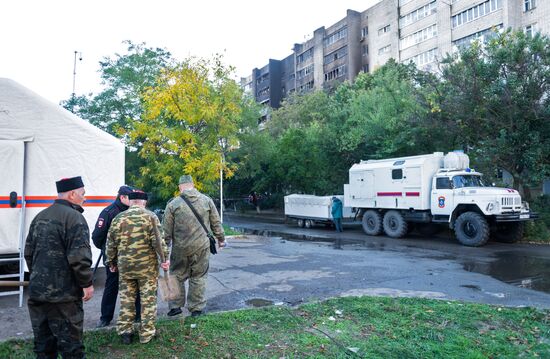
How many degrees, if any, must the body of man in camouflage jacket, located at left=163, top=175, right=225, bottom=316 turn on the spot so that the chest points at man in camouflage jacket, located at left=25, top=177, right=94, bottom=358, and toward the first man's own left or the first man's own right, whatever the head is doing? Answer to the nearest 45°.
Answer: approximately 135° to the first man's own left

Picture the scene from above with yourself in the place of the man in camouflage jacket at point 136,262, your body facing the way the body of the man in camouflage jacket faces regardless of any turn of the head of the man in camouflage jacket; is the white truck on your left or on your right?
on your right

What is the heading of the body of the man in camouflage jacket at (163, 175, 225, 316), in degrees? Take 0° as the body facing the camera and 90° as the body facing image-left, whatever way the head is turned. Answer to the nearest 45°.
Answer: approximately 180°

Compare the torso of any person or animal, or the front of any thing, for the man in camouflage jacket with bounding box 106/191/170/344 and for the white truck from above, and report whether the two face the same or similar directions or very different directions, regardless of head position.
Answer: very different directions

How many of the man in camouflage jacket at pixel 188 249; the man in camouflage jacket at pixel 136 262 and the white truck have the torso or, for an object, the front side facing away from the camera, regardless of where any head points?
2

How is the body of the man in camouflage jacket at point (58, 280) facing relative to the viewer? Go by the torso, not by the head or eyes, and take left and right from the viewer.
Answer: facing away from the viewer and to the right of the viewer

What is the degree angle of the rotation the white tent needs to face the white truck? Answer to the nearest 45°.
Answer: approximately 90° to its left

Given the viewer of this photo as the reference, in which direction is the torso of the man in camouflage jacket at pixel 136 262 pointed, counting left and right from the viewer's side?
facing away from the viewer

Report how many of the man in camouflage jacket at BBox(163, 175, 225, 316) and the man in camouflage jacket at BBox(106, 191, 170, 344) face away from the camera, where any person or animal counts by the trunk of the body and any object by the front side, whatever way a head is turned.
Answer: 2

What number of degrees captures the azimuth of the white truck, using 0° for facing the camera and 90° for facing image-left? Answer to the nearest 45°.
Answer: approximately 315°

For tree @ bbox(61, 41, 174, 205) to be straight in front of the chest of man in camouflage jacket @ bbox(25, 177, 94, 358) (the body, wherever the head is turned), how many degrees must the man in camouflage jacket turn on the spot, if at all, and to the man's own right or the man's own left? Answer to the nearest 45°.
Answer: approximately 45° to the man's own left

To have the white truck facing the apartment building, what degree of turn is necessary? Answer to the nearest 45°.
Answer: approximately 135° to its left

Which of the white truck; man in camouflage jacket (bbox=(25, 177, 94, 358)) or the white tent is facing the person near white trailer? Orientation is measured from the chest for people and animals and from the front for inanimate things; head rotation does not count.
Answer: the man in camouflage jacket

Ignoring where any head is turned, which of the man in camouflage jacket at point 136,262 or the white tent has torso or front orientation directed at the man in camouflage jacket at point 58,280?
the white tent
